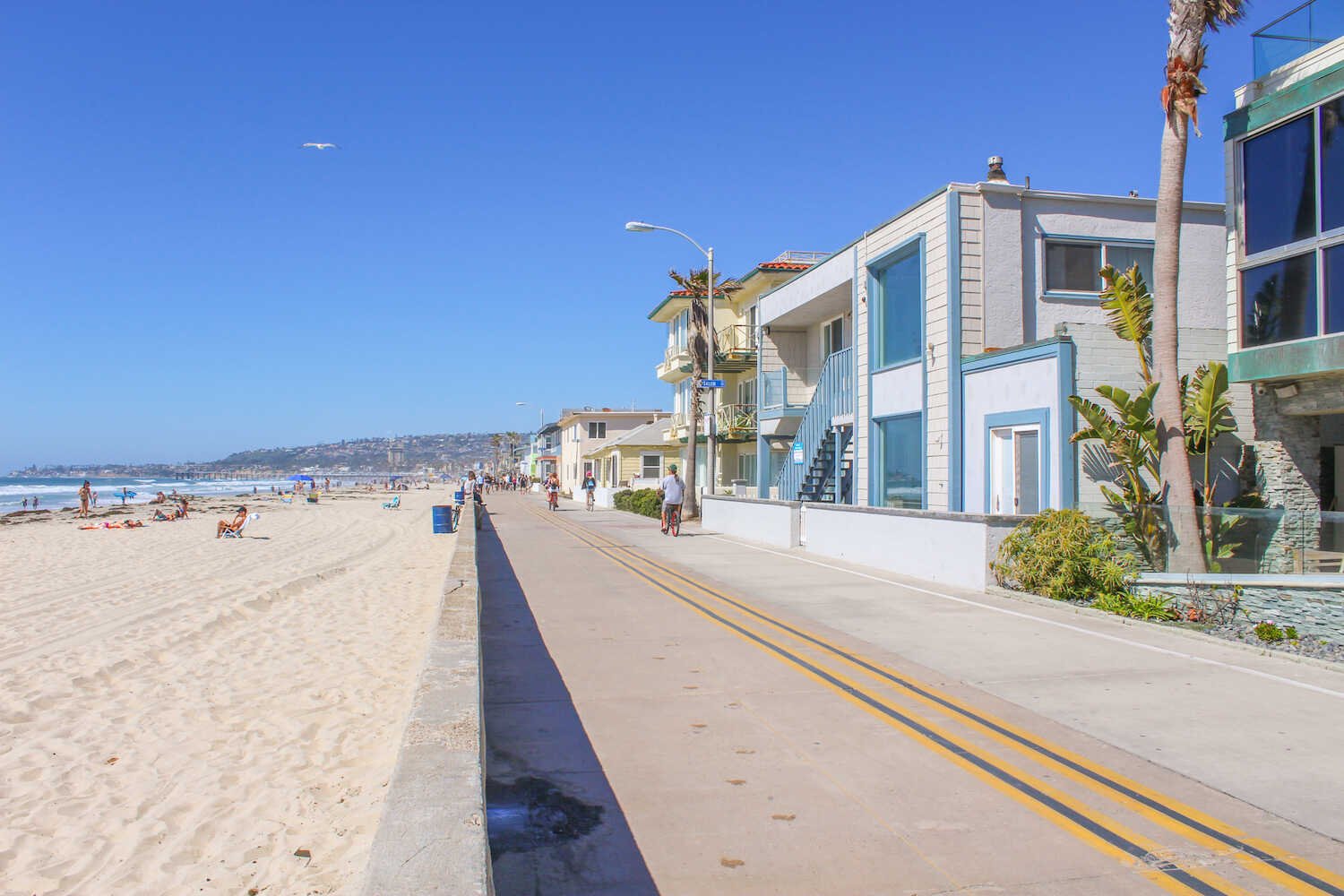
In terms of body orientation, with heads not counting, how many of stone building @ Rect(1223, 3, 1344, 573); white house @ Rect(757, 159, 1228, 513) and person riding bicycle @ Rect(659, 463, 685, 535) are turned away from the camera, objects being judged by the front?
1

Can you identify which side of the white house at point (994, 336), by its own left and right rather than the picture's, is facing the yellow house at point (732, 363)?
right

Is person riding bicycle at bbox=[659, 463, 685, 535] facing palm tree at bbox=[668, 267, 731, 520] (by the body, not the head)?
yes

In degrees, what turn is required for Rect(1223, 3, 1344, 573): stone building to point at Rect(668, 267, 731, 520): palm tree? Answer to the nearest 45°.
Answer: approximately 90° to its right

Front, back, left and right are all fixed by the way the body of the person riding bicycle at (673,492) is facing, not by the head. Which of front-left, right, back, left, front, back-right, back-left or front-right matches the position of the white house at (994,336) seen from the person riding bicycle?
back-right

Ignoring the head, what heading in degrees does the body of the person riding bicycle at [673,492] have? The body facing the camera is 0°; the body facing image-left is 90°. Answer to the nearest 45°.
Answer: approximately 180°

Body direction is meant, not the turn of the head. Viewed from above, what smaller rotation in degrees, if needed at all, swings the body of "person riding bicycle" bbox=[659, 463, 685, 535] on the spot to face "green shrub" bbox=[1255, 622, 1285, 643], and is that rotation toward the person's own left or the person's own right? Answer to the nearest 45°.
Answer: approximately 180°

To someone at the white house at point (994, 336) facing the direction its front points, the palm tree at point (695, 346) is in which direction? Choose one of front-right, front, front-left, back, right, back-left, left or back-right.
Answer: right

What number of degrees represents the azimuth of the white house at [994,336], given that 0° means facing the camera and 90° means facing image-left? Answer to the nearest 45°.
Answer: approximately 45°

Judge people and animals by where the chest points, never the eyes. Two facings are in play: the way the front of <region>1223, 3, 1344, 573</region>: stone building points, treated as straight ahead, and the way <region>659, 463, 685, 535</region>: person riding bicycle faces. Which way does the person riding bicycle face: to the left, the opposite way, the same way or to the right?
to the right

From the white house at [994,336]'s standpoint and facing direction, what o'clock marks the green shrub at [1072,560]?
The green shrub is roughly at 10 o'clock from the white house.

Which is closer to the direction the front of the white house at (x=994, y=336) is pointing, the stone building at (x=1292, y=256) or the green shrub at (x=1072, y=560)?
the green shrub

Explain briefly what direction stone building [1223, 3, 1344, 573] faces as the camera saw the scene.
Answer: facing the viewer and to the left of the viewer

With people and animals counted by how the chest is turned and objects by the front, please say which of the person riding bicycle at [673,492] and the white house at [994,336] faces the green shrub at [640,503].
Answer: the person riding bicycle
